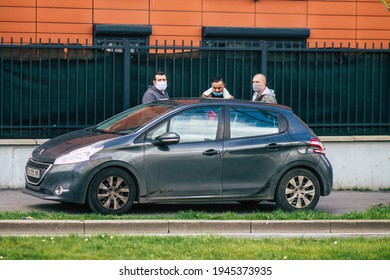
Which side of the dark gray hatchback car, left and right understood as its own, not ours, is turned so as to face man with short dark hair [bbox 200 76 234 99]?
right

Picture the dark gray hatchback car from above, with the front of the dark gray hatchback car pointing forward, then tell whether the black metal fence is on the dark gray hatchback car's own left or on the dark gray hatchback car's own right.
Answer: on the dark gray hatchback car's own right

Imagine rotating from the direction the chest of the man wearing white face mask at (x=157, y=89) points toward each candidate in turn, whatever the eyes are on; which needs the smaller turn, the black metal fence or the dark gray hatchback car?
the dark gray hatchback car

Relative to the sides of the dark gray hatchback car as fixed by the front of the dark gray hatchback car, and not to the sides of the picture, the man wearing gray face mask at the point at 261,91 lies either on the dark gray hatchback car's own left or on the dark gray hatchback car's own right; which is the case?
on the dark gray hatchback car's own right

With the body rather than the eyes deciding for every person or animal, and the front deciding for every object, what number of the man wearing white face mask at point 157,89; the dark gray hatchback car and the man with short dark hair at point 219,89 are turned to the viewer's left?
1

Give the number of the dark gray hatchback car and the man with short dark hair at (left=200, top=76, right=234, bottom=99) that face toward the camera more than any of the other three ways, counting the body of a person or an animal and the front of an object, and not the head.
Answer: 1

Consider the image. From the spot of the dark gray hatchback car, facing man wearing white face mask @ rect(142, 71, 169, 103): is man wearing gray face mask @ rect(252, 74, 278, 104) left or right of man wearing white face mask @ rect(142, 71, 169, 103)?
right

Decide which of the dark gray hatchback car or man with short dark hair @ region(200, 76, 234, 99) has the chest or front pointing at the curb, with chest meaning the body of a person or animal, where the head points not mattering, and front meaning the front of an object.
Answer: the man with short dark hair

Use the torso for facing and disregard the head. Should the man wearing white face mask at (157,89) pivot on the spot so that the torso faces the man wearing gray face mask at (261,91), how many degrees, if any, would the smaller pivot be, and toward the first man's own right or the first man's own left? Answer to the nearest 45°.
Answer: approximately 45° to the first man's own left

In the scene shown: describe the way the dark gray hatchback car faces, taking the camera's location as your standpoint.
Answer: facing to the left of the viewer

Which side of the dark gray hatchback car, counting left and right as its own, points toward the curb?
left

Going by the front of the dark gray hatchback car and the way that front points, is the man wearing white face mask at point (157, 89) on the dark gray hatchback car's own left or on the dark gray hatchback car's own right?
on the dark gray hatchback car's own right
